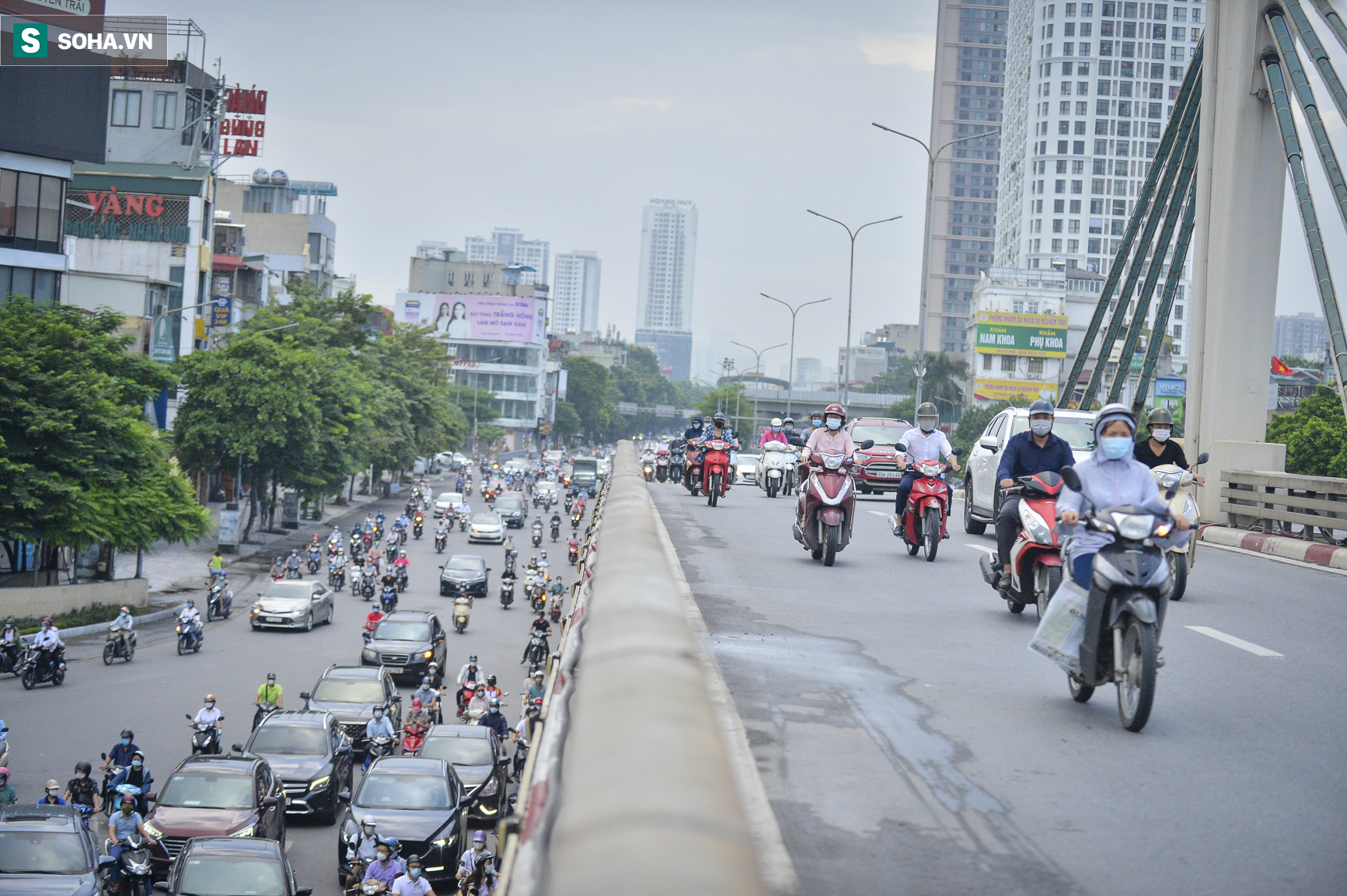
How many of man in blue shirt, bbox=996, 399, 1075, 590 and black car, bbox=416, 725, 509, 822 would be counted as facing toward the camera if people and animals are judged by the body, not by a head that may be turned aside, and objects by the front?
2

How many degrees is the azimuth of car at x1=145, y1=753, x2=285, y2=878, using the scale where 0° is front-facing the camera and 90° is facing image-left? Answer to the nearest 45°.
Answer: approximately 45°

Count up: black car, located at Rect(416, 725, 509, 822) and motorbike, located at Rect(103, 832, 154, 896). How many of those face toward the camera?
2

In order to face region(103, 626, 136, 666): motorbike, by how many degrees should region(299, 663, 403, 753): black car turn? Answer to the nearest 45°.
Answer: approximately 135° to its right

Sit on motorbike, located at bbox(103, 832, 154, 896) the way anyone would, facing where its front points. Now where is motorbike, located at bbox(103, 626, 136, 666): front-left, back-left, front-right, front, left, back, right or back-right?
back
